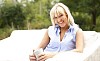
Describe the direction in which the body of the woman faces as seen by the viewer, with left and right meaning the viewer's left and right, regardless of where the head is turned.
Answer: facing the viewer and to the left of the viewer

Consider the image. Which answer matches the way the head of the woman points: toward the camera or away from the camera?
toward the camera

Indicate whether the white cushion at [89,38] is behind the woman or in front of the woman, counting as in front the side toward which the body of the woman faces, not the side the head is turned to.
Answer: behind
